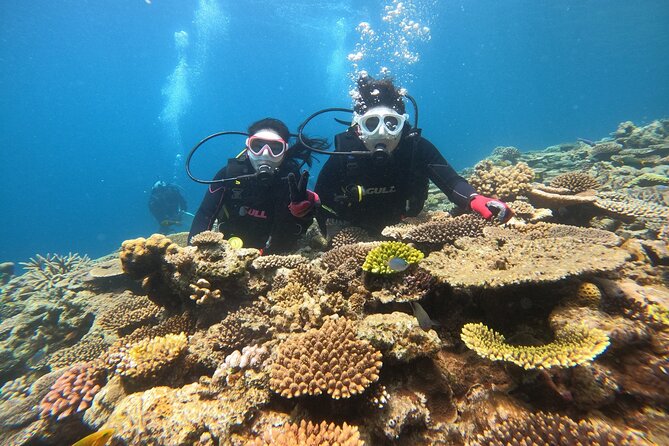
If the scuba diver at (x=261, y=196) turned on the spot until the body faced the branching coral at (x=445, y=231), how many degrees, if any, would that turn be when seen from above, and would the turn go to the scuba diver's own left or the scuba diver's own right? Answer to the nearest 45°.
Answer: approximately 45° to the scuba diver's own left

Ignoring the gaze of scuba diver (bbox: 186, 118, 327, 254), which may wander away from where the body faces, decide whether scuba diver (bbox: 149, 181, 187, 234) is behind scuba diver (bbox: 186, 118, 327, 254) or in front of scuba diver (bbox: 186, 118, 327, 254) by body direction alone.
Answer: behind

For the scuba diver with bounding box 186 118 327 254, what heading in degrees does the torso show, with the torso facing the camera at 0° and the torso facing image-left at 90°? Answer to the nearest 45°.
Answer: approximately 0°

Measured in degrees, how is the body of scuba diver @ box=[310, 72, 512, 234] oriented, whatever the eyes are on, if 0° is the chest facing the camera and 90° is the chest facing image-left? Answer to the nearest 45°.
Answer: approximately 0°

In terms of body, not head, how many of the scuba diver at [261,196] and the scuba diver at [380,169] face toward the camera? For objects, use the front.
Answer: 2
